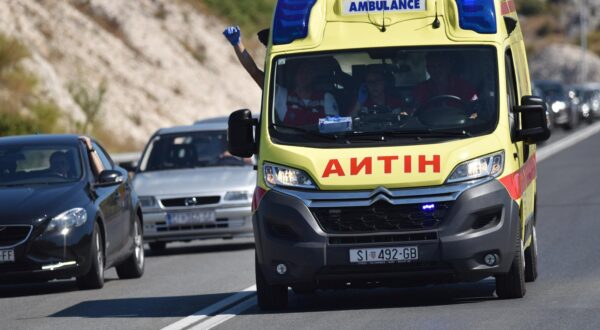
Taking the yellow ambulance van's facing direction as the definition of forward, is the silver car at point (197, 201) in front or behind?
behind

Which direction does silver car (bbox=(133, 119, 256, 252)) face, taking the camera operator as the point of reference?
facing the viewer

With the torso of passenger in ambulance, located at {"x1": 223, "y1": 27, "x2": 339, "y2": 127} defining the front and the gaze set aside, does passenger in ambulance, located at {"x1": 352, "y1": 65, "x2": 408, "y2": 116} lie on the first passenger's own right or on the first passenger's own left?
on the first passenger's own left

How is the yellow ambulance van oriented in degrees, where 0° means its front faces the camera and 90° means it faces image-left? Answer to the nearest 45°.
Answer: approximately 0°

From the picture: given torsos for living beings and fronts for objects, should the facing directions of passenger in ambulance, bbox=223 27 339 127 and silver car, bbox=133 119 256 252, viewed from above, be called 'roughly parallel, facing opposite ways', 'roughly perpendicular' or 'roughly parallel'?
roughly parallel

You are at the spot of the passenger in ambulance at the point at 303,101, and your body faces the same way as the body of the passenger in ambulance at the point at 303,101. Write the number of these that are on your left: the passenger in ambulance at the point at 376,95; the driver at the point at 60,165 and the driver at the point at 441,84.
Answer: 2

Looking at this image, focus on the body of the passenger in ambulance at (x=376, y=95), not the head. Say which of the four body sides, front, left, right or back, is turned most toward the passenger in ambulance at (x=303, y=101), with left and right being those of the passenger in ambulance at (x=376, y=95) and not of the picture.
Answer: right

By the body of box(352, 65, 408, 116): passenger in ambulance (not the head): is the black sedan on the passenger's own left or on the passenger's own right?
on the passenger's own right

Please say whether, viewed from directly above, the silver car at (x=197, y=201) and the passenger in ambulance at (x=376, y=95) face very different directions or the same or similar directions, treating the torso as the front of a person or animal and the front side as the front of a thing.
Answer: same or similar directions

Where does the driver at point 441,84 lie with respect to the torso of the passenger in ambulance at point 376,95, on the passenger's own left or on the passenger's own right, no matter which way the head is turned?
on the passenger's own left
